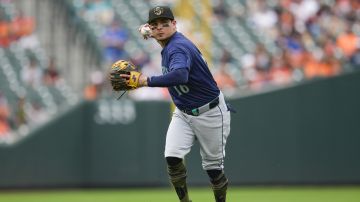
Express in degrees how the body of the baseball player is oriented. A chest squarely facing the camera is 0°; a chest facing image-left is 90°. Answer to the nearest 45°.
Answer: approximately 45°

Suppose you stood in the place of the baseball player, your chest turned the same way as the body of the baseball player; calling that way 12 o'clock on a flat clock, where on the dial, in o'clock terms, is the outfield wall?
The outfield wall is roughly at 5 o'clock from the baseball player.
